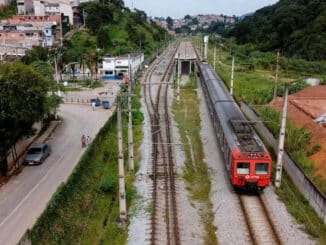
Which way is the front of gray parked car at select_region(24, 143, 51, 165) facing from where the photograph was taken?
facing the viewer and to the left of the viewer

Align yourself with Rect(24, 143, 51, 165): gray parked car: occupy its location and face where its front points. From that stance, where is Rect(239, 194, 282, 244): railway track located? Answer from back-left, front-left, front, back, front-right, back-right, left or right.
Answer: left

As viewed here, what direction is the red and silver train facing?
toward the camera

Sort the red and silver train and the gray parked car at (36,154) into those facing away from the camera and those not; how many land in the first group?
0

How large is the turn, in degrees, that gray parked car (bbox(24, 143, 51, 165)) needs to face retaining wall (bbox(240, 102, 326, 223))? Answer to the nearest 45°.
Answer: approximately 90° to its left

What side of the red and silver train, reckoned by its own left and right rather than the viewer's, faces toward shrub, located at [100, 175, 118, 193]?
right

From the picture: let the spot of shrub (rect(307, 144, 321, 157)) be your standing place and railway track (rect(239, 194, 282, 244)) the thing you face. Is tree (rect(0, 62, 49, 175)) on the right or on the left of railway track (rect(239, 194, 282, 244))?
right

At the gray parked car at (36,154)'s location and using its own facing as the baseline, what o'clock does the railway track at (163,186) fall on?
The railway track is roughly at 9 o'clock from the gray parked car.

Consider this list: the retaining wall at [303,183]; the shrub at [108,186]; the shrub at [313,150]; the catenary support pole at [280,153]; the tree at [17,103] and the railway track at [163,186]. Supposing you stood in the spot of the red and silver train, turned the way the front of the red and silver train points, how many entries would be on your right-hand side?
3

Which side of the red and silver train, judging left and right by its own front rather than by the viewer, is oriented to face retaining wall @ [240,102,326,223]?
left

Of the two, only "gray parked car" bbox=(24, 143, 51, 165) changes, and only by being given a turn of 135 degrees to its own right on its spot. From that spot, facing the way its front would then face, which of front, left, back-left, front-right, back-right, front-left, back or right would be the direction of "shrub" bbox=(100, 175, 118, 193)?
back-right
